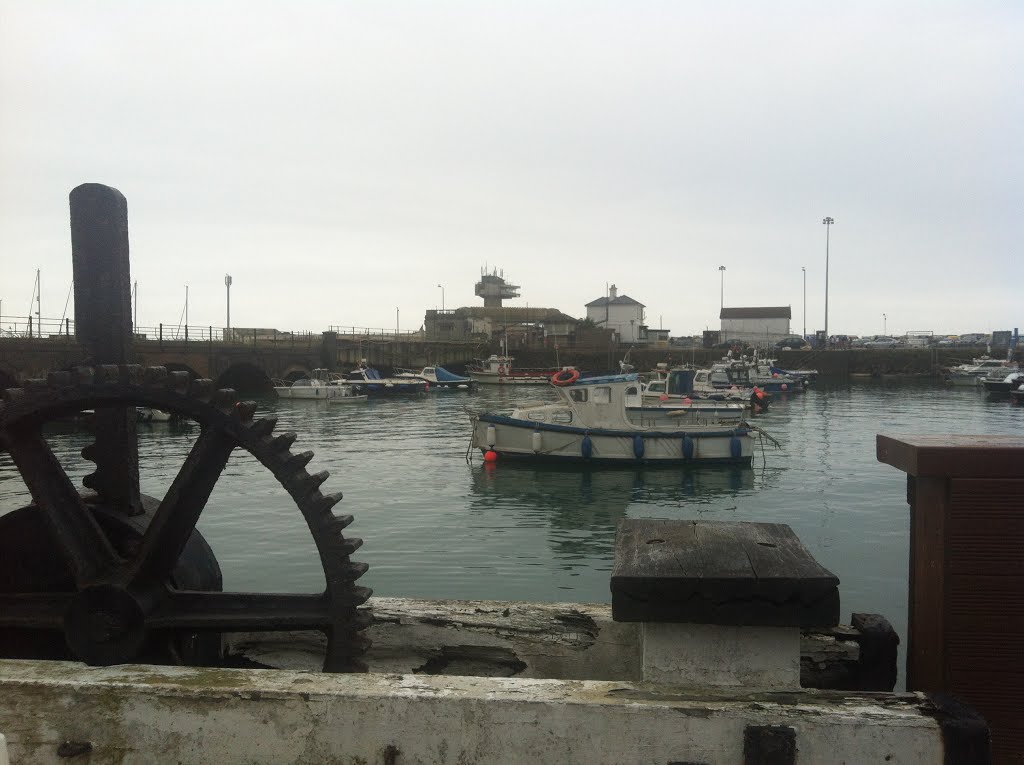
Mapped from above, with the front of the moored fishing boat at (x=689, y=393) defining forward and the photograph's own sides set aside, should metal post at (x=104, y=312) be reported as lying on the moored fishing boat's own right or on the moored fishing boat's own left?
on the moored fishing boat's own left

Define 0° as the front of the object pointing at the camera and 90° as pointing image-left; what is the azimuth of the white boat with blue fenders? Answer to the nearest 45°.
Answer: approximately 90°

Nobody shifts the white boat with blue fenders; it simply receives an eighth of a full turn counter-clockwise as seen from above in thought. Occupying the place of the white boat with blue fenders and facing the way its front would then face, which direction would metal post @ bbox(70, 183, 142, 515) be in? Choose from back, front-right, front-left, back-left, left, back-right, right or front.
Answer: front-left

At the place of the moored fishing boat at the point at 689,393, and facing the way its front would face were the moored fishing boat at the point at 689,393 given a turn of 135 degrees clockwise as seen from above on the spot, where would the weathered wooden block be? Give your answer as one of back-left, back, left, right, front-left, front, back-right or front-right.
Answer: back-right

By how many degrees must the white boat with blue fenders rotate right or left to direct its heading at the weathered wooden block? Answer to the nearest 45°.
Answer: approximately 90° to its left

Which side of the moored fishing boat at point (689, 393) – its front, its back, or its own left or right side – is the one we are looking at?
left

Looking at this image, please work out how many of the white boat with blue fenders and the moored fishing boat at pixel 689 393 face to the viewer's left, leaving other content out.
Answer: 2

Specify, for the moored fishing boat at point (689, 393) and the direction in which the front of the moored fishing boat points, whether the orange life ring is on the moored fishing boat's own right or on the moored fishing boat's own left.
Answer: on the moored fishing boat's own left

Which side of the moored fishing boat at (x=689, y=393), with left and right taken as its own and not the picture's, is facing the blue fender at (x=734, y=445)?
left
